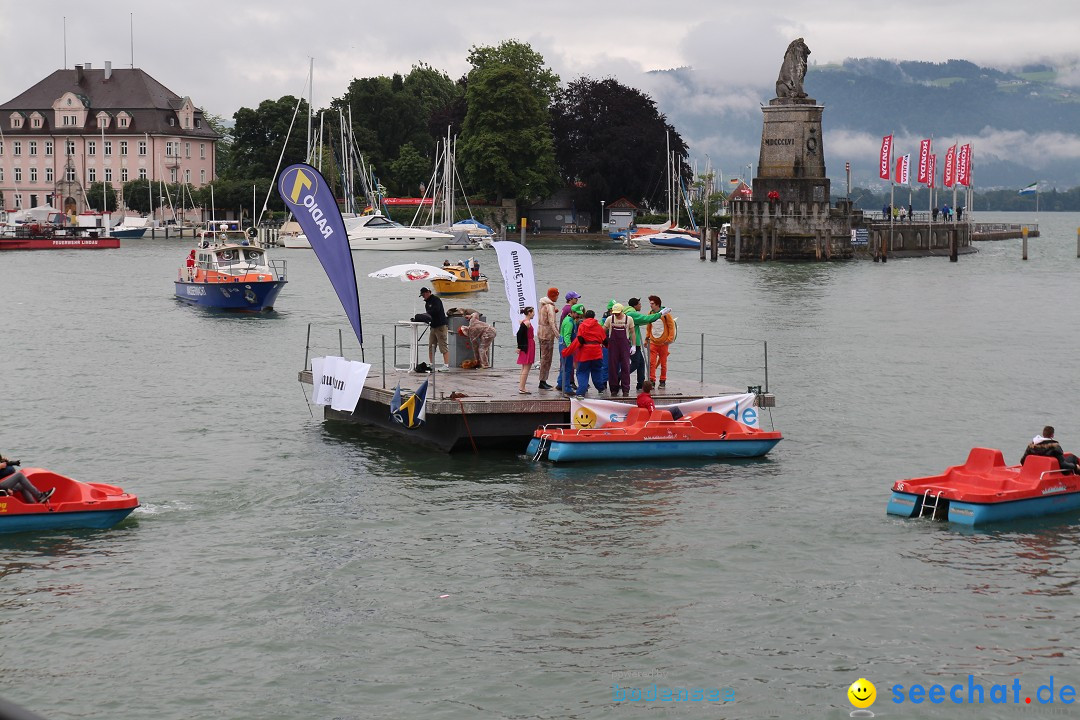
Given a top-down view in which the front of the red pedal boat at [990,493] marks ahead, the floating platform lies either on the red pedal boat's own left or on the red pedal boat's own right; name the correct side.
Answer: on the red pedal boat's own left

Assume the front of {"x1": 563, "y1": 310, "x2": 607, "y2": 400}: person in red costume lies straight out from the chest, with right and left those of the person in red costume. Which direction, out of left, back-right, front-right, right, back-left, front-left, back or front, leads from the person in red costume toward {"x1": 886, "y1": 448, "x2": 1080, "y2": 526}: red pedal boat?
back-right

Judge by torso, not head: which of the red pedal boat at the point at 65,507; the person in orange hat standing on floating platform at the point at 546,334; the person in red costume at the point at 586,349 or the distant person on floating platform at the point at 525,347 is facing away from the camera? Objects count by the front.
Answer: the person in red costume

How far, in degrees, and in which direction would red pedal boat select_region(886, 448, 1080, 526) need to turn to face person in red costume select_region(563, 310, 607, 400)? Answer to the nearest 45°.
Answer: approximately 135° to its left

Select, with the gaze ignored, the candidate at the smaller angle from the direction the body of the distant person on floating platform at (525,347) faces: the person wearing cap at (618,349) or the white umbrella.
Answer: the person wearing cap

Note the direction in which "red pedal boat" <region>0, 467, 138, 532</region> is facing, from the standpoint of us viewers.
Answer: facing to the right of the viewer
